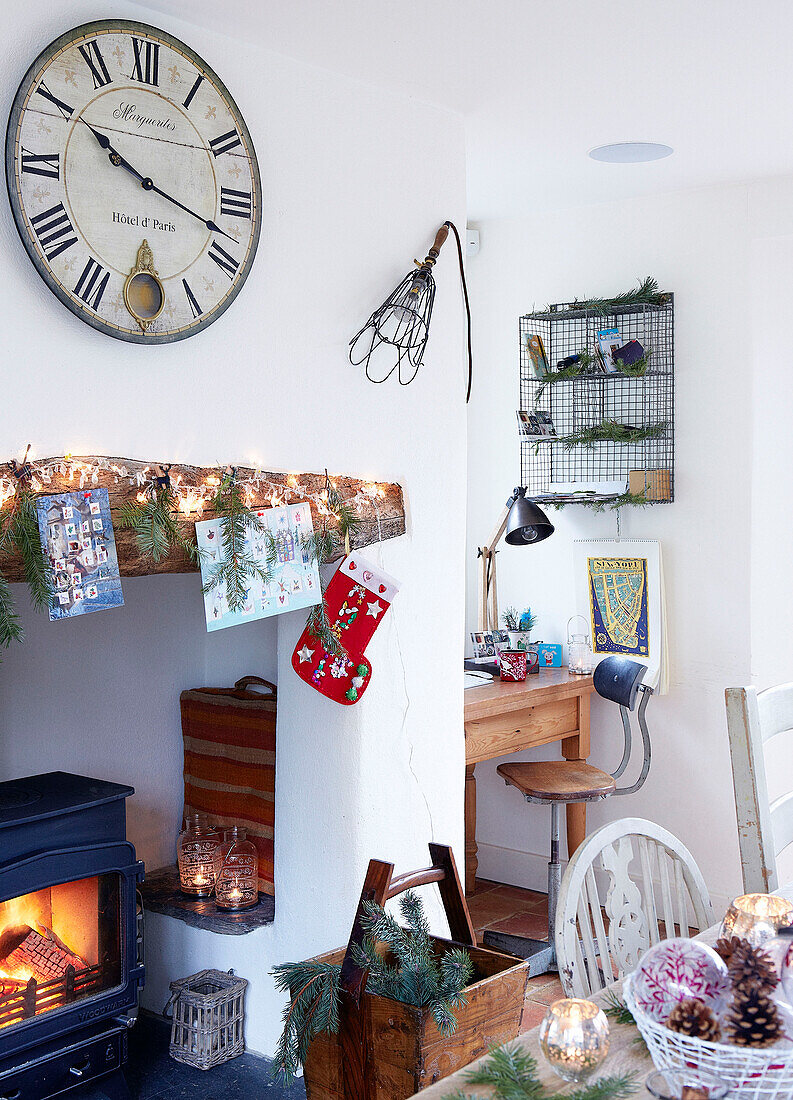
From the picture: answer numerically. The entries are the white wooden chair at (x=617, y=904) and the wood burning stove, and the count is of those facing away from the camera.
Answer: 0

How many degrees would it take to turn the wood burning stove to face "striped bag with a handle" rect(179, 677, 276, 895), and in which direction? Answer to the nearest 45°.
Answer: approximately 90° to its left

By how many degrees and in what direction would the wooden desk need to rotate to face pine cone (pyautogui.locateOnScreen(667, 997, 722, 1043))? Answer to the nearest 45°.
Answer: approximately 45° to its right

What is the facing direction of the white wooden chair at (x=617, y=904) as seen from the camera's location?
facing the viewer and to the right of the viewer

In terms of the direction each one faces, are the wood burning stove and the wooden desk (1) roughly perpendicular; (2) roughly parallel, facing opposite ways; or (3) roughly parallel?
roughly parallel

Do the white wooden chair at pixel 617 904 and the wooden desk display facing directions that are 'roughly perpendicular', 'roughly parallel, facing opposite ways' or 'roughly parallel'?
roughly parallel

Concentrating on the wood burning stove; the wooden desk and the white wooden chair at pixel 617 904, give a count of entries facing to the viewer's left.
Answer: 0

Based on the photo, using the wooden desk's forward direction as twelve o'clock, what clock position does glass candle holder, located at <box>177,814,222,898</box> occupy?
The glass candle holder is roughly at 3 o'clock from the wooden desk.

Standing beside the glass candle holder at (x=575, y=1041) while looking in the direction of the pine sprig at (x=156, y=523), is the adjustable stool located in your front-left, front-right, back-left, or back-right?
front-right

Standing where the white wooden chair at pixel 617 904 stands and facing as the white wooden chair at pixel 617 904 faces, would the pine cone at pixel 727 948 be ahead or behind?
ahead

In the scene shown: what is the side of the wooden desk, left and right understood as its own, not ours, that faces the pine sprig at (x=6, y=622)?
right
